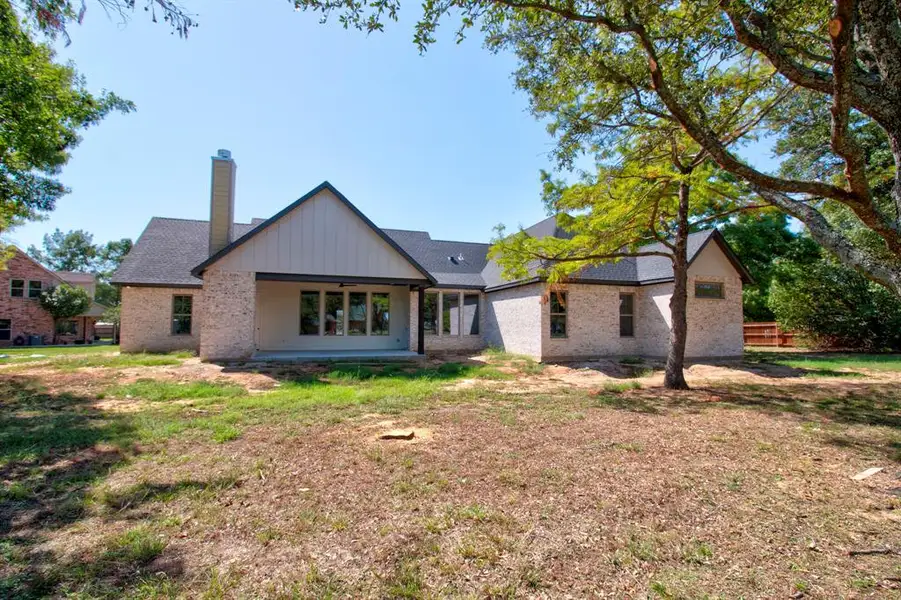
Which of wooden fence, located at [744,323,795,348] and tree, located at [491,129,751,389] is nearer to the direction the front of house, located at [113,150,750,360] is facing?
the wooden fence

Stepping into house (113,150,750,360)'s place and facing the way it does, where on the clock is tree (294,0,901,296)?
The tree is roughly at 5 o'clock from the house.

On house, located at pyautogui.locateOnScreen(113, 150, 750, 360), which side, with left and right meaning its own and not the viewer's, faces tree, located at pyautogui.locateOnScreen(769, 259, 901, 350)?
right

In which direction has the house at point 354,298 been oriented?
away from the camera

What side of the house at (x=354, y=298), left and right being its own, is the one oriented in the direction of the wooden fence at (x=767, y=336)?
right

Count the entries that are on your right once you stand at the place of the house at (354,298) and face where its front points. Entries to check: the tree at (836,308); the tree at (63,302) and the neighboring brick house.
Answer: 1
